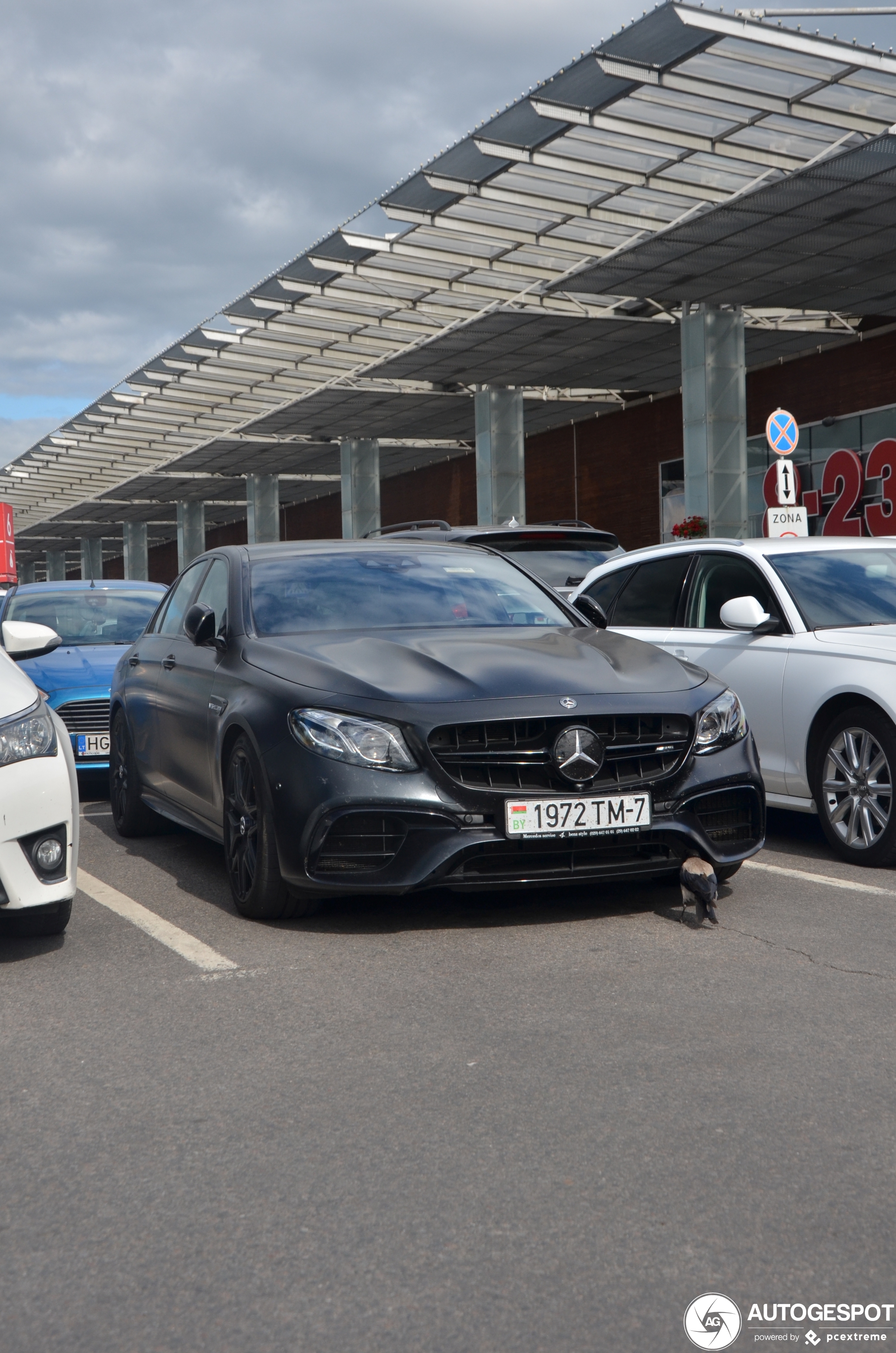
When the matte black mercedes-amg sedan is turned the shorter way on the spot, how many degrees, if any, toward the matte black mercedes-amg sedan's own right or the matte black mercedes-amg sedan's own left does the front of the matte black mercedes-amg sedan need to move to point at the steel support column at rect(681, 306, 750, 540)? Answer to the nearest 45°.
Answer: approximately 135° to the matte black mercedes-amg sedan's own left

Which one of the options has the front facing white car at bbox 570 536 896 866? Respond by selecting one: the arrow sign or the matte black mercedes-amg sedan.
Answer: the arrow sign

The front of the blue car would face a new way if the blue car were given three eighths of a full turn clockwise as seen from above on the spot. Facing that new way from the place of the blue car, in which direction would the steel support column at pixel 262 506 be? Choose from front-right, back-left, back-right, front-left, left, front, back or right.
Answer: front-right

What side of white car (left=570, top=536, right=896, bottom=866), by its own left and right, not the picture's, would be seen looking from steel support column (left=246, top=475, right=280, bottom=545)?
back

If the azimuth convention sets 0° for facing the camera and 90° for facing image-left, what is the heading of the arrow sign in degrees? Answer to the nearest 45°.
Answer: approximately 0°

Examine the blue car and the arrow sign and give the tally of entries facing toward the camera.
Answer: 2

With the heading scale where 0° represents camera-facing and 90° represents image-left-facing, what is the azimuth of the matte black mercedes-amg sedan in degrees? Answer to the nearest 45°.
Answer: approximately 315°

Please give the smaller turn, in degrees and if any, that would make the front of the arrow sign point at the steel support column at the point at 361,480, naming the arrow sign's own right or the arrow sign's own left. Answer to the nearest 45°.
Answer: approximately 135° to the arrow sign's own right

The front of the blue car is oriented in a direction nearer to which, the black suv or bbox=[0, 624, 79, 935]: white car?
the white car

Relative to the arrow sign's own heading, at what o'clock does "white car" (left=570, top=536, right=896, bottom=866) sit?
The white car is roughly at 12 o'clock from the arrow sign.

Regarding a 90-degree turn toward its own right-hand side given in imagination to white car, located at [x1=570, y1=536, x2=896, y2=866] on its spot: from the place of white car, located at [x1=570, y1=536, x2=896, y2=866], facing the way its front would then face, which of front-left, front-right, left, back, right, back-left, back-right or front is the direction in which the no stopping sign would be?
back-right

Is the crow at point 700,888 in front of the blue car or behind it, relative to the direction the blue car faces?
in front

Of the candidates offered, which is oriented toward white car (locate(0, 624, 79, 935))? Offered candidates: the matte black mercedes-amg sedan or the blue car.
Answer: the blue car
